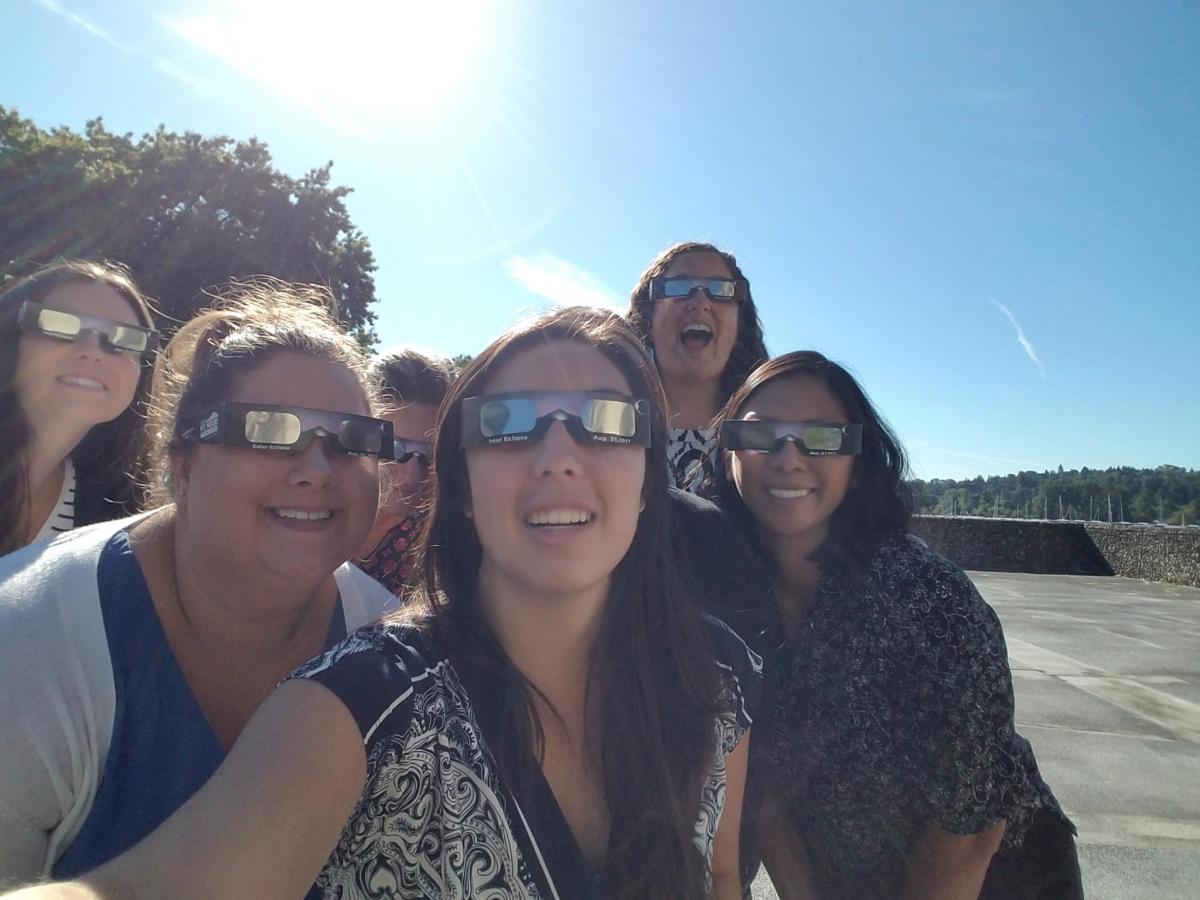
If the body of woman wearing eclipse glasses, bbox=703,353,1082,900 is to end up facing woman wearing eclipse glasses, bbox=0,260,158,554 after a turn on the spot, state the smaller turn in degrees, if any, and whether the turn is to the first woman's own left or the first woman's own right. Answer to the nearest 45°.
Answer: approximately 45° to the first woman's own right

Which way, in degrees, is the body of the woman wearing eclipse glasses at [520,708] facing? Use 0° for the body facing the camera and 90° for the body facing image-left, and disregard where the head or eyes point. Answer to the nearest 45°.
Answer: approximately 0°

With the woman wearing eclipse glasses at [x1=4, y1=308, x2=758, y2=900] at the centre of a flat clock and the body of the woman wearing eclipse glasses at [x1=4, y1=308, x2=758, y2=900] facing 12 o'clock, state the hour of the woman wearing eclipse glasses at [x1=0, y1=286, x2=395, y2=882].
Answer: the woman wearing eclipse glasses at [x1=0, y1=286, x2=395, y2=882] is roughly at 4 o'clock from the woman wearing eclipse glasses at [x1=4, y1=308, x2=758, y2=900].

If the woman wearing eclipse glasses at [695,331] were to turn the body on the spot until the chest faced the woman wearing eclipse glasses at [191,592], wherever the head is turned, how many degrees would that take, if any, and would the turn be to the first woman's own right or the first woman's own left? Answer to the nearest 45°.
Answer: approximately 45° to the first woman's own right

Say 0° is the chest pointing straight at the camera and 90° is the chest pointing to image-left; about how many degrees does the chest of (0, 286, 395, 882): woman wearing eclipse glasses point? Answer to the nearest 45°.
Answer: approximately 315°

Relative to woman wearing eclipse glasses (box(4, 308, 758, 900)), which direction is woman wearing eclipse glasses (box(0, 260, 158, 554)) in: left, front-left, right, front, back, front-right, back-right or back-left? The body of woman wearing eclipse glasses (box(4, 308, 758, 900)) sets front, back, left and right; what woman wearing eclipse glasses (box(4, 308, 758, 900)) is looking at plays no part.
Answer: back-right
